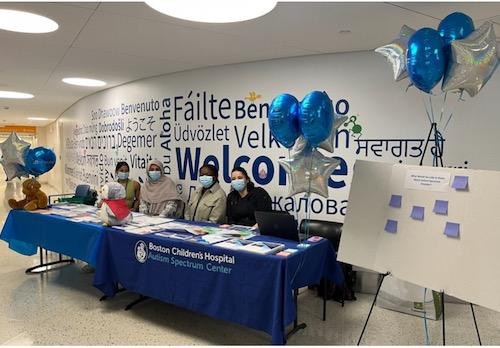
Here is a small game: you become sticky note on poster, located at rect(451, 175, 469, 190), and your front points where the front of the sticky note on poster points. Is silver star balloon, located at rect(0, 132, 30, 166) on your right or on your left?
on your right

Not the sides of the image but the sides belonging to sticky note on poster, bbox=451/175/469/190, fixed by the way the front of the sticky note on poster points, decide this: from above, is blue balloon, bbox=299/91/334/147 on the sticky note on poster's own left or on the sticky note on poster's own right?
on the sticky note on poster's own right

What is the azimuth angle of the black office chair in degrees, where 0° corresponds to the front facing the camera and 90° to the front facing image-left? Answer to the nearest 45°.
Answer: approximately 45°

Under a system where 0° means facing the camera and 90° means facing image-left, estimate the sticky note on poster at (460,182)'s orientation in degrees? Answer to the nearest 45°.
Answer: approximately 0°

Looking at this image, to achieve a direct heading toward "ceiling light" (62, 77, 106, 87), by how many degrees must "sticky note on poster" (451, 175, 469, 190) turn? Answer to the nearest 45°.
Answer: approximately 90° to its right

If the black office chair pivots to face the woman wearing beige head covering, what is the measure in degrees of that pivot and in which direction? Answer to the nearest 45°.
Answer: approximately 45° to its right

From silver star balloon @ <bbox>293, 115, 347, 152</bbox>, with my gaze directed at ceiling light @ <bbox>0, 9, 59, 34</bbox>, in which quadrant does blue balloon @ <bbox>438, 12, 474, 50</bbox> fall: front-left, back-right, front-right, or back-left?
back-left
